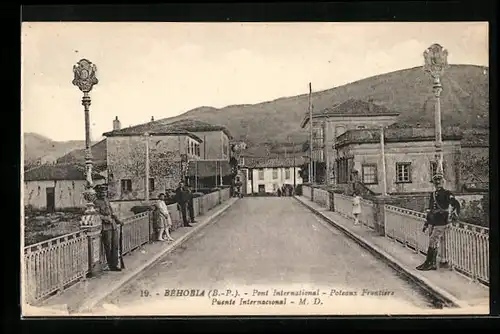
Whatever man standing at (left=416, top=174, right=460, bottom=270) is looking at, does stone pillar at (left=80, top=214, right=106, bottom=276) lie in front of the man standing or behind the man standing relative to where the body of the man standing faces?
in front

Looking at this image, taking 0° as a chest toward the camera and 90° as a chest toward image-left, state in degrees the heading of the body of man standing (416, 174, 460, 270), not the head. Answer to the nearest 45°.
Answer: approximately 45°

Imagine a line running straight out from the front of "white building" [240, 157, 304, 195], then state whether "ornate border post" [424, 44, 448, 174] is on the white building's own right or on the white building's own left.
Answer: on the white building's own left
